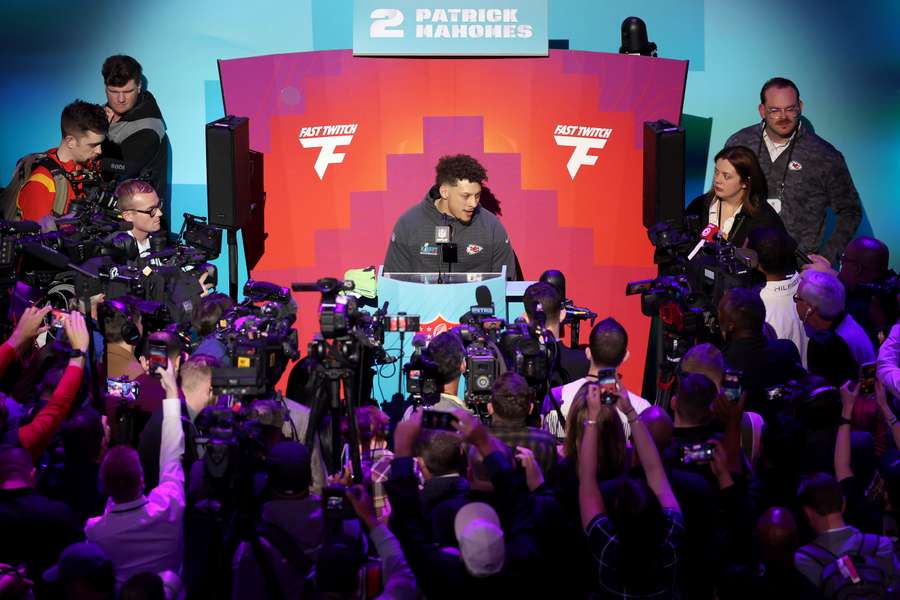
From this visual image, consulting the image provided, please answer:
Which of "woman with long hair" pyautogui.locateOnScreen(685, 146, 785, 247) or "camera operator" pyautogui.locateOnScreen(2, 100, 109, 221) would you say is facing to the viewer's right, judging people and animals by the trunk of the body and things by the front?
the camera operator

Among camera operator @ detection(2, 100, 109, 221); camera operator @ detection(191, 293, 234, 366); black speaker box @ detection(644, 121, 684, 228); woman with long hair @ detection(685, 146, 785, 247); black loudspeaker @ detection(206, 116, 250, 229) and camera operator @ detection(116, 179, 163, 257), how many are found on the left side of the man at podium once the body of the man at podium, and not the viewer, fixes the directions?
2

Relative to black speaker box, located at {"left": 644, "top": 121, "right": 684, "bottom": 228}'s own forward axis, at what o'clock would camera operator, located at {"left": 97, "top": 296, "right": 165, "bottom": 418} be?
The camera operator is roughly at 3 o'clock from the black speaker box.

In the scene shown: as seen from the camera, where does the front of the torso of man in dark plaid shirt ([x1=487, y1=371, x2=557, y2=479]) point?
away from the camera

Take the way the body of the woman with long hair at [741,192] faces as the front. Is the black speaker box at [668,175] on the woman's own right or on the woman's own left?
on the woman's own right

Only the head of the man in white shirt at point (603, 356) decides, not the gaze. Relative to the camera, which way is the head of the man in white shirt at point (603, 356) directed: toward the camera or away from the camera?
away from the camera

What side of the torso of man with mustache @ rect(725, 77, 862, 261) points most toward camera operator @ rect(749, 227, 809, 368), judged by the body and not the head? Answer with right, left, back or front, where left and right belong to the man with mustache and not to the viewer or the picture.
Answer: front

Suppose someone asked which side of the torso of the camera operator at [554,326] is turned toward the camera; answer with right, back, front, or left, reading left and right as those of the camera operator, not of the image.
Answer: back

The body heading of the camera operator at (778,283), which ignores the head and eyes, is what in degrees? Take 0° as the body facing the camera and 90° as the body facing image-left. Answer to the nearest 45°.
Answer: approximately 135°

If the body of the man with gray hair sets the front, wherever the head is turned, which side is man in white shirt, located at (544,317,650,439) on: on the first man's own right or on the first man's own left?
on the first man's own left

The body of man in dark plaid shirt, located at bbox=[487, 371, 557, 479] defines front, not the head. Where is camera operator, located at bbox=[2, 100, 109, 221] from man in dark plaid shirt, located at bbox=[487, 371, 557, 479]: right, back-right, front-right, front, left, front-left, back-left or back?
front-left

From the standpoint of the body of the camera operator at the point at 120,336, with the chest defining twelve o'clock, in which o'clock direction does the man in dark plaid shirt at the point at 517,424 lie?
the man in dark plaid shirt at the point at 517,424 is roughly at 3 o'clock from the camera operator at the point at 120,336.

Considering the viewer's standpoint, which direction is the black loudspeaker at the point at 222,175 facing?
facing the viewer and to the left of the viewer

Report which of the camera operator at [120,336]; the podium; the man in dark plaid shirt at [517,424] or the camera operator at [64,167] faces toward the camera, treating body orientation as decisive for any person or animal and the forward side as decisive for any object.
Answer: the podium

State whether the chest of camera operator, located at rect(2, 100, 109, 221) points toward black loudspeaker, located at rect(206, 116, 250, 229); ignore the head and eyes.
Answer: yes

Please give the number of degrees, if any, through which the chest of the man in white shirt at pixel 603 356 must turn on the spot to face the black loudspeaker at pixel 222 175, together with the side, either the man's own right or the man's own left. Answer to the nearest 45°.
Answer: approximately 45° to the man's own left

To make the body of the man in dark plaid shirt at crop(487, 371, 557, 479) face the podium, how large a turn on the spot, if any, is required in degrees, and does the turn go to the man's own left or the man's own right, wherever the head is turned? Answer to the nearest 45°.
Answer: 0° — they already face it

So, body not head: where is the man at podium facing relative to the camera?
toward the camera

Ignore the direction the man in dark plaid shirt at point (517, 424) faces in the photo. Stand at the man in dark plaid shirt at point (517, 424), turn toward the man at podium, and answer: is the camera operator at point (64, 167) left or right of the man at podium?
left

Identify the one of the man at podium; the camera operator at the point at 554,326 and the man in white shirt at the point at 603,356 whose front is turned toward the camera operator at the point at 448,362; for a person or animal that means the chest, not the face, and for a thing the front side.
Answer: the man at podium

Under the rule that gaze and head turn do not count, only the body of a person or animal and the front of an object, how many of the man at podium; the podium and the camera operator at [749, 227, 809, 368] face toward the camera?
2
